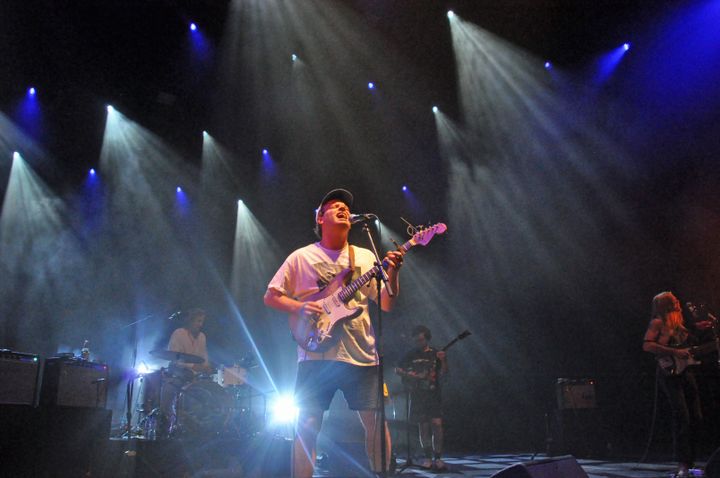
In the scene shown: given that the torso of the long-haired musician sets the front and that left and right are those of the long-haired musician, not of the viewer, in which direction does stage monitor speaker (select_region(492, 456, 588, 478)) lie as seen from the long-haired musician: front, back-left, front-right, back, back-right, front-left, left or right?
front-right

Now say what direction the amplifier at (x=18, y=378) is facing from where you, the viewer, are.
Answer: facing the viewer

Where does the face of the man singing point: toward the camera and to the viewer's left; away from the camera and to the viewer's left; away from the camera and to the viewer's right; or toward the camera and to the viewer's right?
toward the camera and to the viewer's right

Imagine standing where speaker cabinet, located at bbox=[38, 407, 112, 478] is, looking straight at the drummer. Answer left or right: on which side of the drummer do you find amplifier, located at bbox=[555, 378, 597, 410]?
right

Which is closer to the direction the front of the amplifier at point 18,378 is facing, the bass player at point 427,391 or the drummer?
the bass player

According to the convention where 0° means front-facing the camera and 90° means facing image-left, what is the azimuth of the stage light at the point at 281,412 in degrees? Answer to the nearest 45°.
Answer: approximately 0°

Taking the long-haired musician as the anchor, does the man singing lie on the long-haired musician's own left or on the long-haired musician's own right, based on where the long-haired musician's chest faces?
on the long-haired musician's own right

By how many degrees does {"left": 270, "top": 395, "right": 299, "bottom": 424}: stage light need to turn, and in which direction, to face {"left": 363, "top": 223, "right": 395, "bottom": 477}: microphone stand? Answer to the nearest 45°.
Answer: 0° — it already faces it
